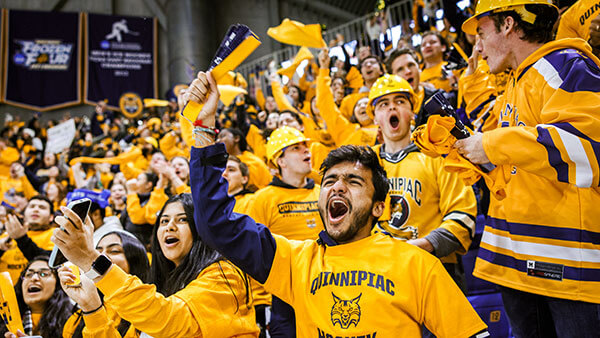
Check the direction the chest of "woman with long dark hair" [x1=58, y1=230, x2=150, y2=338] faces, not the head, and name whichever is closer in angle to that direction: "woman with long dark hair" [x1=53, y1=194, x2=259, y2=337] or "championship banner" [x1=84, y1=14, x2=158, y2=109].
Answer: the woman with long dark hair

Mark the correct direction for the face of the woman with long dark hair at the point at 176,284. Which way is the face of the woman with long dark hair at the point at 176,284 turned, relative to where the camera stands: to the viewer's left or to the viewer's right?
to the viewer's left

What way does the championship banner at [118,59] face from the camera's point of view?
toward the camera

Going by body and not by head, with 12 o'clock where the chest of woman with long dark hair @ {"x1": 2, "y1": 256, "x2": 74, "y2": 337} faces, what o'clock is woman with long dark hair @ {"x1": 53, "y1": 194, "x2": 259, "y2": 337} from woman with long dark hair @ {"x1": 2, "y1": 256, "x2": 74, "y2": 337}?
woman with long dark hair @ {"x1": 53, "y1": 194, "x2": 259, "y2": 337} is roughly at 10 o'clock from woman with long dark hair @ {"x1": 2, "y1": 256, "x2": 74, "y2": 337}.

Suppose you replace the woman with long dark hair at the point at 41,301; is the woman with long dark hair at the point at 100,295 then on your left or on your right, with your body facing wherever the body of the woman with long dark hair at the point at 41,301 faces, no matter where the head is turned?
on your left

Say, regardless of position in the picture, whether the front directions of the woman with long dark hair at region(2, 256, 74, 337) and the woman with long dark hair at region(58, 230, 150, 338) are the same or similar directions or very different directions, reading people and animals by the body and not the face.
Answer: same or similar directions

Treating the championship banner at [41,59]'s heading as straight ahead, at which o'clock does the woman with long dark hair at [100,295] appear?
The woman with long dark hair is roughly at 12 o'clock from the championship banner.

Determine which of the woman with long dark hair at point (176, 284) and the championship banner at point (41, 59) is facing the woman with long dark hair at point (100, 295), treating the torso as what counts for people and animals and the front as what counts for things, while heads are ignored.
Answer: the championship banner

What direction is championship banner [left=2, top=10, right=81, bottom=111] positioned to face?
toward the camera

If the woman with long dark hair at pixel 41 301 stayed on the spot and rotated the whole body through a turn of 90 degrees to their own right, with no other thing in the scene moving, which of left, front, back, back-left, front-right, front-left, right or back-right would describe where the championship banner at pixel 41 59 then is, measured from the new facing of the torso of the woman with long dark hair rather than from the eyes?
front-right

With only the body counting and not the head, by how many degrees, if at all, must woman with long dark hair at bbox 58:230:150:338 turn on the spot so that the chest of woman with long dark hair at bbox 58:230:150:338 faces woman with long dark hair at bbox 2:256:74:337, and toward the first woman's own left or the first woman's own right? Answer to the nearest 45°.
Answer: approximately 90° to the first woman's own right

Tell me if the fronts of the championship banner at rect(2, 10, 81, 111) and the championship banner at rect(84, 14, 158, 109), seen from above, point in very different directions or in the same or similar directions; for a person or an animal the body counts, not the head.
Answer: same or similar directions

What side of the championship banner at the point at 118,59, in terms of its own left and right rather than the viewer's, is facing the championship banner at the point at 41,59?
right

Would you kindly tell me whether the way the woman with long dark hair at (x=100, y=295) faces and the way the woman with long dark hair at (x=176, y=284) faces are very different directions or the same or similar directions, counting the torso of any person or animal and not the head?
same or similar directions

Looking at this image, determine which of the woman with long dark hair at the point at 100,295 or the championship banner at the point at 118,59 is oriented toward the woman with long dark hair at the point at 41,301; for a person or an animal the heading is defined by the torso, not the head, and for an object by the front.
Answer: the championship banner

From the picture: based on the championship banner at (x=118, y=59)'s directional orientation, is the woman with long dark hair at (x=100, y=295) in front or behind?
in front

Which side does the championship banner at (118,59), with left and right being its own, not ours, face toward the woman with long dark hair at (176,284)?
front

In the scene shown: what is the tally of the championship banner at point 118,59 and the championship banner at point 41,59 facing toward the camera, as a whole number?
2
